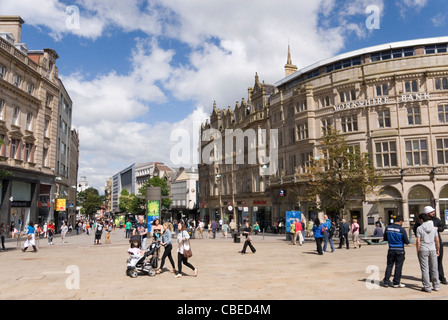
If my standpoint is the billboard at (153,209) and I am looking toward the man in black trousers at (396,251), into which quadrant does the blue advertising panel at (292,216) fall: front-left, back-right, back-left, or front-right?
front-left

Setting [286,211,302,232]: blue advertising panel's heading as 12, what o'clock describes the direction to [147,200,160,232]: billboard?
The billboard is roughly at 3 o'clock from the blue advertising panel.

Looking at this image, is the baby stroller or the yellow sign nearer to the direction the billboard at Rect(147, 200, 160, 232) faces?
the baby stroller

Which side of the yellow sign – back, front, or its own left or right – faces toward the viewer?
front

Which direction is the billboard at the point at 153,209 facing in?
toward the camera

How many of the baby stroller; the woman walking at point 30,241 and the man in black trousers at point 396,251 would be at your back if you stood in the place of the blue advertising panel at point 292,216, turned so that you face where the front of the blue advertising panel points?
0

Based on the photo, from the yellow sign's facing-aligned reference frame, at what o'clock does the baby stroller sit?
The baby stroller is roughly at 12 o'clock from the yellow sign.

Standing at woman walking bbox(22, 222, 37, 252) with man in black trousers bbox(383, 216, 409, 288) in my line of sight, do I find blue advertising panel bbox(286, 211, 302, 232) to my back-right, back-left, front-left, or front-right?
front-left

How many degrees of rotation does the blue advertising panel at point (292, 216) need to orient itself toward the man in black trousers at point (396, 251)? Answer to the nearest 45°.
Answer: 0° — it already faces them

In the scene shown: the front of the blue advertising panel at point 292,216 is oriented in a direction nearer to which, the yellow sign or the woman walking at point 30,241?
the woman walking

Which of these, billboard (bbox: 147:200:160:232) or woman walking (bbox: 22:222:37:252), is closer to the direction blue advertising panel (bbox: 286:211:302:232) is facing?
the woman walking

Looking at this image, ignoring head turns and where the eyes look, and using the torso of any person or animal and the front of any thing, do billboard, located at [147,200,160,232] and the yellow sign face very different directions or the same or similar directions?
same or similar directions

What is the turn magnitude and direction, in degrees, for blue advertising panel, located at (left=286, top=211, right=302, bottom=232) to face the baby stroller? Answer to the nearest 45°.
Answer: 0° — it already faces it

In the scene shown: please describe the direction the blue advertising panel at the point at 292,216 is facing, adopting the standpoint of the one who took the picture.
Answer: facing the viewer

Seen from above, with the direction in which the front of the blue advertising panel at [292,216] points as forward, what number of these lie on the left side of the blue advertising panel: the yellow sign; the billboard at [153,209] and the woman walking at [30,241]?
0

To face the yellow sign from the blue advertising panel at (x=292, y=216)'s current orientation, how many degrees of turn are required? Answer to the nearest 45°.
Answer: approximately 90° to its right

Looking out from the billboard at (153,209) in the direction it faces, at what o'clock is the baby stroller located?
The baby stroller is roughly at 12 o'clock from the billboard.
